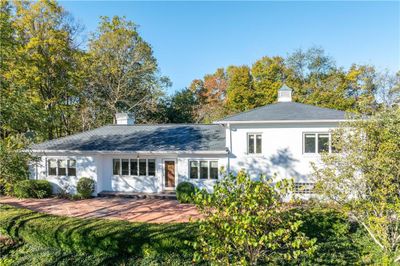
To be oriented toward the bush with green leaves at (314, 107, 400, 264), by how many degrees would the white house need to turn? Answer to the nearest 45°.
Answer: approximately 45° to its left

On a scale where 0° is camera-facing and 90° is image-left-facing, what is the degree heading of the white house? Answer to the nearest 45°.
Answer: approximately 0°

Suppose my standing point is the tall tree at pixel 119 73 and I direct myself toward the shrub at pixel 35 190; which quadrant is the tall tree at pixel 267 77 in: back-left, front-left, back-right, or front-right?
back-left

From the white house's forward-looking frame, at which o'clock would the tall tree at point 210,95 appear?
The tall tree is roughly at 6 o'clock from the white house.

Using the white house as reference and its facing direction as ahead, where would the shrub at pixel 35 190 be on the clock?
The shrub is roughly at 3 o'clock from the white house.

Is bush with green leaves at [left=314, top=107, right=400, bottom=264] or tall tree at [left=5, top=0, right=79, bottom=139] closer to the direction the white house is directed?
the bush with green leaves

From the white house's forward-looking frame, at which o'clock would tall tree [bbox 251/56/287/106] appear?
The tall tree is roughly at 7 o'clock from the white house.

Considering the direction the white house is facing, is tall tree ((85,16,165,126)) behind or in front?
behind

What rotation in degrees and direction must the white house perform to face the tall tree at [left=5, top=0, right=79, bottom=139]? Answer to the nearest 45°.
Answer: approximately 135° to its right
